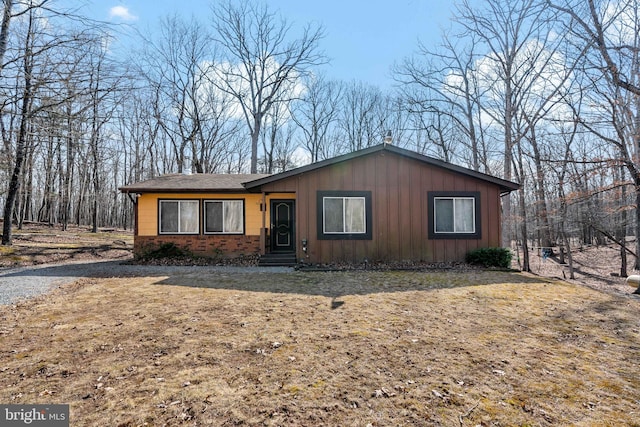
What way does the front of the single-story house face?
toward the camera

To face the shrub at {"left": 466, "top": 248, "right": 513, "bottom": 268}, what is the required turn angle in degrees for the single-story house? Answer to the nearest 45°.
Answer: approximately 90° to its left
